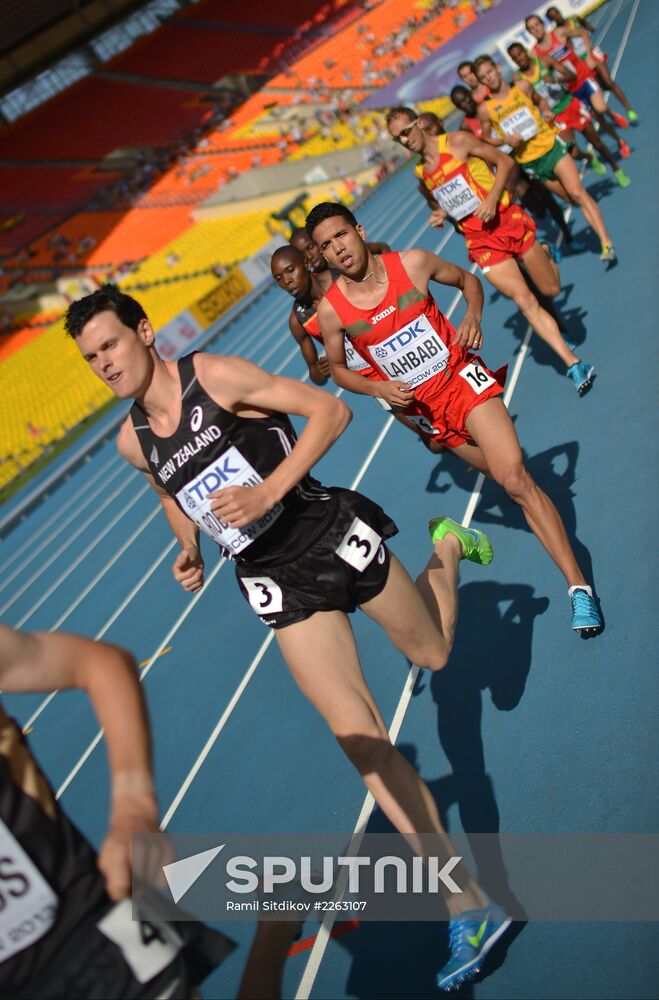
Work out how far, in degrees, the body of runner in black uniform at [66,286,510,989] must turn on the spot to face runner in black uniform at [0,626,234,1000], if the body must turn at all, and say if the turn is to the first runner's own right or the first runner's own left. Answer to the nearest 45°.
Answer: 0° — they already face them

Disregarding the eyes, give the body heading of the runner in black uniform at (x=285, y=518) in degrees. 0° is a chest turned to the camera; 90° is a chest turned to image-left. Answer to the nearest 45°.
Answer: approximately 45°

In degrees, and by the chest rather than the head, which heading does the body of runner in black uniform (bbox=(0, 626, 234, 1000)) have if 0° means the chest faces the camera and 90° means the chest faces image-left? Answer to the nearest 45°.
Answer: approximately 45°

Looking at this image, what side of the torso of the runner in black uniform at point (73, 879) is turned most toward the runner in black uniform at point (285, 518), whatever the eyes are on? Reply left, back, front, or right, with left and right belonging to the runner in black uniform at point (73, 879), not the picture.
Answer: back
